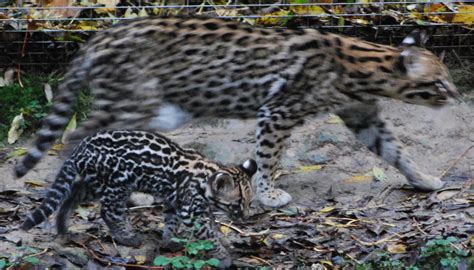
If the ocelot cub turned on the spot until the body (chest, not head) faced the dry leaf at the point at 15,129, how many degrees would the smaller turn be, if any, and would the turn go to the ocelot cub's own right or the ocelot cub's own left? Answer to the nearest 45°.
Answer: approximately 135° to the ocelot cub's own left

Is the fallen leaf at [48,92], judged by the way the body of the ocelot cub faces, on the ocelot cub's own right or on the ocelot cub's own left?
on the ocelot cub's own left

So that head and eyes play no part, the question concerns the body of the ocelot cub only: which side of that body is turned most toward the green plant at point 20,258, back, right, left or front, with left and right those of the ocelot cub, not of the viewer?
back

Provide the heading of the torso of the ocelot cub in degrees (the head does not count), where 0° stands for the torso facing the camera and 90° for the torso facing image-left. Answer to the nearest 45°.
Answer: approximately 270°

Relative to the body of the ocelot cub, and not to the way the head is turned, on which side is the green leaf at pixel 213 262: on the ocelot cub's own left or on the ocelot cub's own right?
on the ocelot cub's own right
